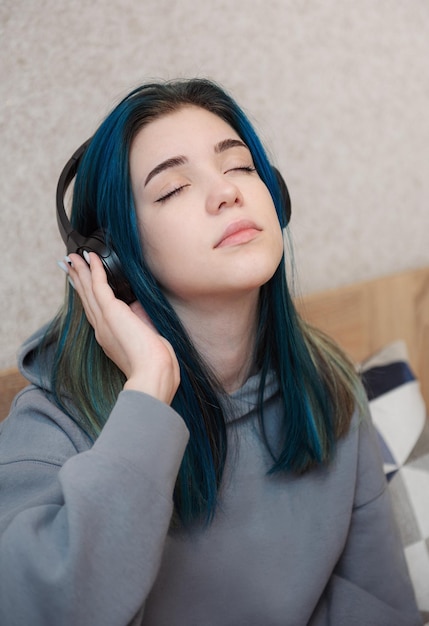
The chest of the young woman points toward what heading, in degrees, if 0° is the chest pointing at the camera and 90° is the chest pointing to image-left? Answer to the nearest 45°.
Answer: approximately 315°

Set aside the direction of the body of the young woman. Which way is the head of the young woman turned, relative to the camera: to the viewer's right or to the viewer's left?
to the viewer's right
